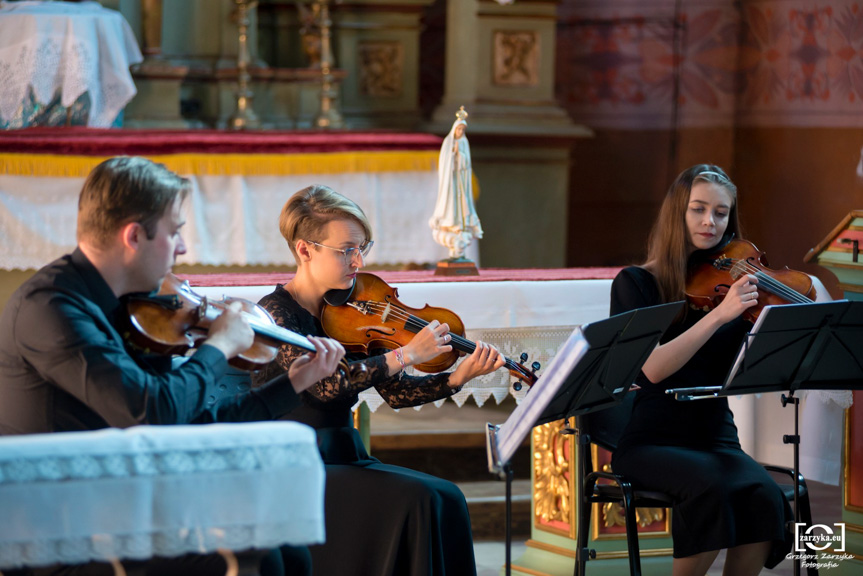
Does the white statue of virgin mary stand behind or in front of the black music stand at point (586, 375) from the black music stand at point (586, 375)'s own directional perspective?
in front

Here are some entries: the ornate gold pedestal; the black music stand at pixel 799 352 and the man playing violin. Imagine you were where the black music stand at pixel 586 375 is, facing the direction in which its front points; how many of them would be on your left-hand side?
1

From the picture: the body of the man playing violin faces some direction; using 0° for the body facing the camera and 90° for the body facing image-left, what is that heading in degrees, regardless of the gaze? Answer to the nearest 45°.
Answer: approximately 270°

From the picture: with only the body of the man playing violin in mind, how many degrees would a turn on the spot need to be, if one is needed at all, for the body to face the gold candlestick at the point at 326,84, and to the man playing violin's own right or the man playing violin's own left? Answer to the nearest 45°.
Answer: approximately 90° to the man playing violin's own left

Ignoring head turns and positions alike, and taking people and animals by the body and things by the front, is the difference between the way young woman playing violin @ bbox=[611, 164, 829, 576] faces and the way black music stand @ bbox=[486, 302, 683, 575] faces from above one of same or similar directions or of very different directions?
very different directions

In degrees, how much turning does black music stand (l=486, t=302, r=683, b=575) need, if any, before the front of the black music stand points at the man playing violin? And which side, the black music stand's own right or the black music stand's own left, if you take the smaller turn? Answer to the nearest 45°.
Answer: approximately 90° to the black music stand's own left

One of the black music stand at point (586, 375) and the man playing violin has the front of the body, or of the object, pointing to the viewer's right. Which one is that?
the man playing violin

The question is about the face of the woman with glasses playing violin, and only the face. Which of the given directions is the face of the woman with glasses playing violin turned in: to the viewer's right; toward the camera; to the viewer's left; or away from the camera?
to the viewer's right

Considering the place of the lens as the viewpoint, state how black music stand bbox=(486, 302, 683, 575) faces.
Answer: facing away from the viewer and to the left of the viewer

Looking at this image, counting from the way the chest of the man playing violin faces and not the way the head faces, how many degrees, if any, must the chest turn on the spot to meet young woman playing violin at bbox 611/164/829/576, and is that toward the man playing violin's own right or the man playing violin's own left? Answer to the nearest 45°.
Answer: approximately 45° to the man playing violin's own left
